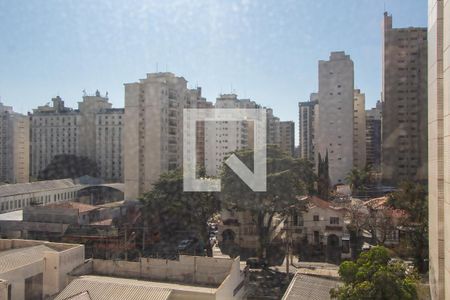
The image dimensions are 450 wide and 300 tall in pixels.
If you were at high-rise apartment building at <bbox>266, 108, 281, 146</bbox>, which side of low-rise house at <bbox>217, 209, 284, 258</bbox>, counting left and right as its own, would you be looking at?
back

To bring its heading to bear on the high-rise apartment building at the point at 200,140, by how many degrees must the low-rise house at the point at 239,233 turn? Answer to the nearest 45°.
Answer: approximately 180°

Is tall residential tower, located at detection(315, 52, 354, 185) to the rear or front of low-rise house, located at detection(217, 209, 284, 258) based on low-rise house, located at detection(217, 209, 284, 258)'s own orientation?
to the rear

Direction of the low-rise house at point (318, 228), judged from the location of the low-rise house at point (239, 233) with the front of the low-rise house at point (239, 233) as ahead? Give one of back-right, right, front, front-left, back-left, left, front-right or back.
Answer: left

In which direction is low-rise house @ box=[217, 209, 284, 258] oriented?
toward the camera

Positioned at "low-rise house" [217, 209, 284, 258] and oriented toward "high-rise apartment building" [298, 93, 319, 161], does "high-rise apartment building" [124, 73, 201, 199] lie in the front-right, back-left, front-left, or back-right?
front-left

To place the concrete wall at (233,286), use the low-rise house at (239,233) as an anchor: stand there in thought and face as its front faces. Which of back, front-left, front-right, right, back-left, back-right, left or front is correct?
front

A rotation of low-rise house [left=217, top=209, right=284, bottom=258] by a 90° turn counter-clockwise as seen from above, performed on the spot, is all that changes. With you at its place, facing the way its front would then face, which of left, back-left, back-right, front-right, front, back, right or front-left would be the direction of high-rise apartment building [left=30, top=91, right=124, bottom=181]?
back-left

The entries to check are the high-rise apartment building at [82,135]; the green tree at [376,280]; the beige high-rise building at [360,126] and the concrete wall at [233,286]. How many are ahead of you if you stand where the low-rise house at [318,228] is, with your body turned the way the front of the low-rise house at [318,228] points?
2

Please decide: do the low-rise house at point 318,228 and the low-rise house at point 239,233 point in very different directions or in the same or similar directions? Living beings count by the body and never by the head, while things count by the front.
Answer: same or similar directions

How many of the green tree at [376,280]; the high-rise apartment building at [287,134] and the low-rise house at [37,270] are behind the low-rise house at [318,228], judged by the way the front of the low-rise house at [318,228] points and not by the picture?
1

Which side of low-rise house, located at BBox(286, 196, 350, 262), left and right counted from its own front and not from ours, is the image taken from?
front

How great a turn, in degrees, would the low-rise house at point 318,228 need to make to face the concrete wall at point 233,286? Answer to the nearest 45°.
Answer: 0° — it already faces it

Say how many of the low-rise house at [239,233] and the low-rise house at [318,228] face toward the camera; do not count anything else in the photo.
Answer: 2

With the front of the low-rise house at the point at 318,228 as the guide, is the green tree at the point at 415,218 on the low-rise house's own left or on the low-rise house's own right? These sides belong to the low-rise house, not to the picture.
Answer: on the low-rise house's own left

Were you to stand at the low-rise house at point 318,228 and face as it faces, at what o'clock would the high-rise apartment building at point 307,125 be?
The high-rise apartment building is roughly at 6 o'clock from the low-rise house.
